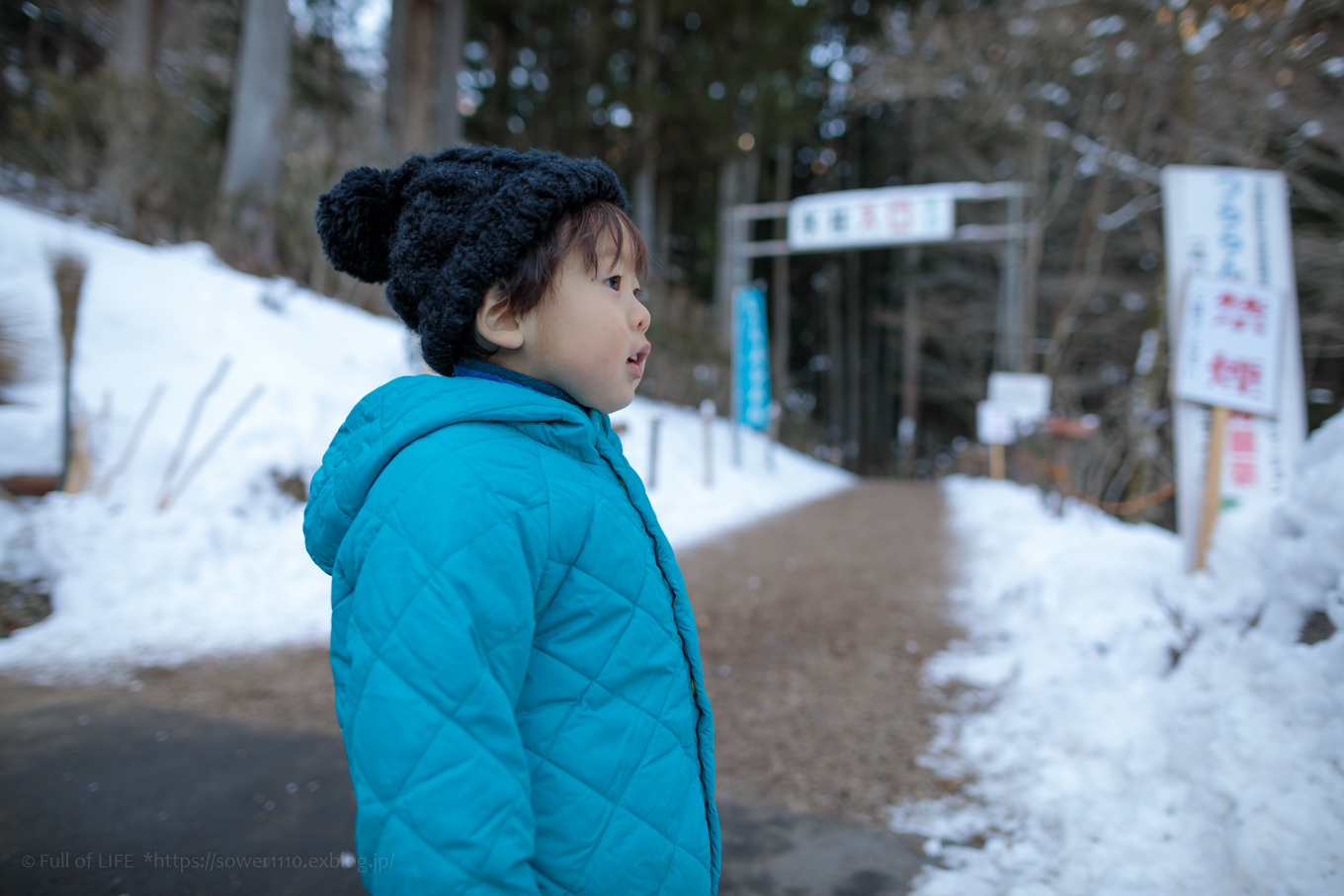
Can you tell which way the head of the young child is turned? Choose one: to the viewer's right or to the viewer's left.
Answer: to the viewer's right

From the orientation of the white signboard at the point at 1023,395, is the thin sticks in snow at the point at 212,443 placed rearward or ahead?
ahead

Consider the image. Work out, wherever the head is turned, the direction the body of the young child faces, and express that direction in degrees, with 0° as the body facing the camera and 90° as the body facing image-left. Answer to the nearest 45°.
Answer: approximately 270°

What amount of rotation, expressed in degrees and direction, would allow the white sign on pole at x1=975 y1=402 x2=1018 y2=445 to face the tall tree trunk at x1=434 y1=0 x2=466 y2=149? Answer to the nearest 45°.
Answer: approximately 45° to its right

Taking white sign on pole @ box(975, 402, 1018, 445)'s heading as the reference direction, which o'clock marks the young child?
The young child is roughly at 12 o'clock from the white sign on pole.

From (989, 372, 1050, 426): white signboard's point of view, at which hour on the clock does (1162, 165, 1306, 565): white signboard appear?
(1162, 165, 1306, 565): white signboard is roughly at 12 o'clock from (989, 372, 1050, 426): white signboard.

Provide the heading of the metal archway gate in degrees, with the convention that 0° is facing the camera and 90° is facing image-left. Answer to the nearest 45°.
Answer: approximately 0°
